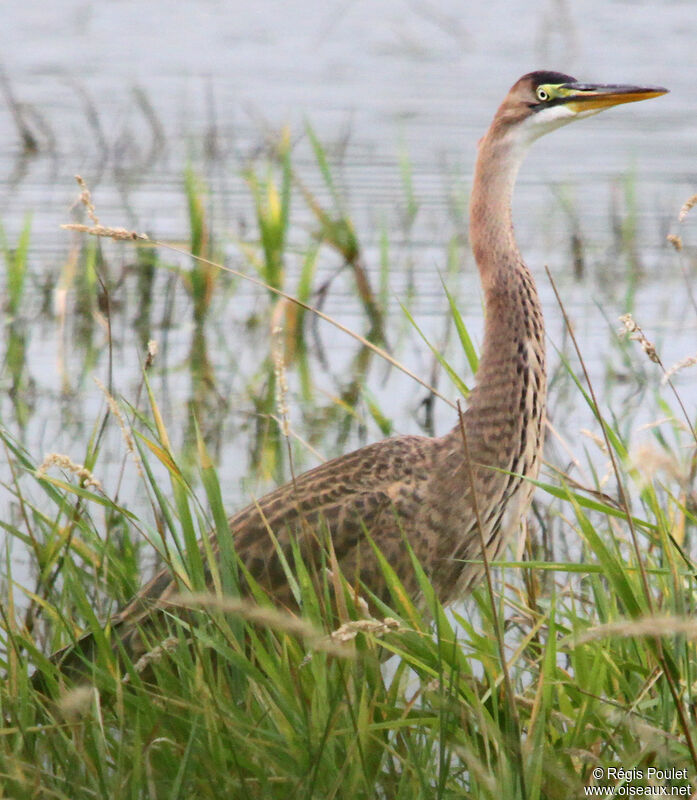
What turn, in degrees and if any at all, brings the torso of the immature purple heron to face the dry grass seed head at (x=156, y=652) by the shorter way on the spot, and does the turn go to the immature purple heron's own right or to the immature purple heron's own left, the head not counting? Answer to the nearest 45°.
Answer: approximately 135° to the immature purple heron's own right

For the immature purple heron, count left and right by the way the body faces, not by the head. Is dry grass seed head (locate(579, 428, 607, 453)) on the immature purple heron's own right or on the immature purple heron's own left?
on the immature purple heron's own right

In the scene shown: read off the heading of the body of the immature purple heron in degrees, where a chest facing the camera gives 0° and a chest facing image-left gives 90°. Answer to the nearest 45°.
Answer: approximately 270°
